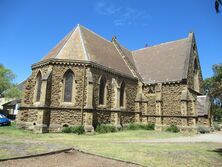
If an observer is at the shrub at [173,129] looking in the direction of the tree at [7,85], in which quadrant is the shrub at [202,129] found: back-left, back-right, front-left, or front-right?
back-right
